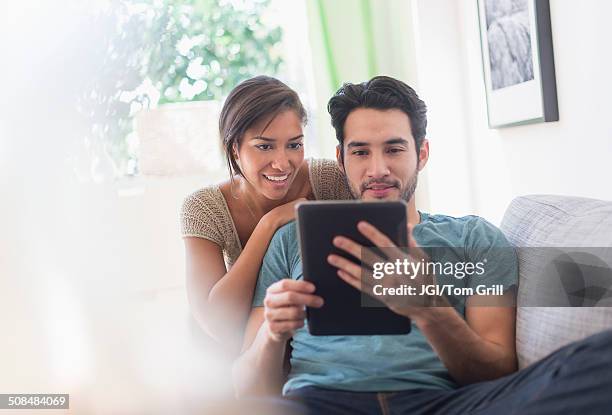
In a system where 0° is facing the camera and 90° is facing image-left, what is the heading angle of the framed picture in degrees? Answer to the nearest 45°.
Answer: approximately 45°

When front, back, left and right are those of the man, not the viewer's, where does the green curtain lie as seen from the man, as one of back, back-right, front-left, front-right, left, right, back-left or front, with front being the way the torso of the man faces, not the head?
back

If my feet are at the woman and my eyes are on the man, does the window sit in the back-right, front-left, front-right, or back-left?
back-left

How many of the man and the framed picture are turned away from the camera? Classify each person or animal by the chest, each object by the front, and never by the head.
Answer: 0

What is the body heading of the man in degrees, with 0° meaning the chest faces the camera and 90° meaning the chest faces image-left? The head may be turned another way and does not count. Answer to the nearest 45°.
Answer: approximately 0°

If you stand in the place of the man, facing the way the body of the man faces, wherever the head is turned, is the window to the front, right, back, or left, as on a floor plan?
back

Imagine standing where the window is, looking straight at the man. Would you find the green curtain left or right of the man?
left

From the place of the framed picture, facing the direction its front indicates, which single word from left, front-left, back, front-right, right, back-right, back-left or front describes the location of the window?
right
